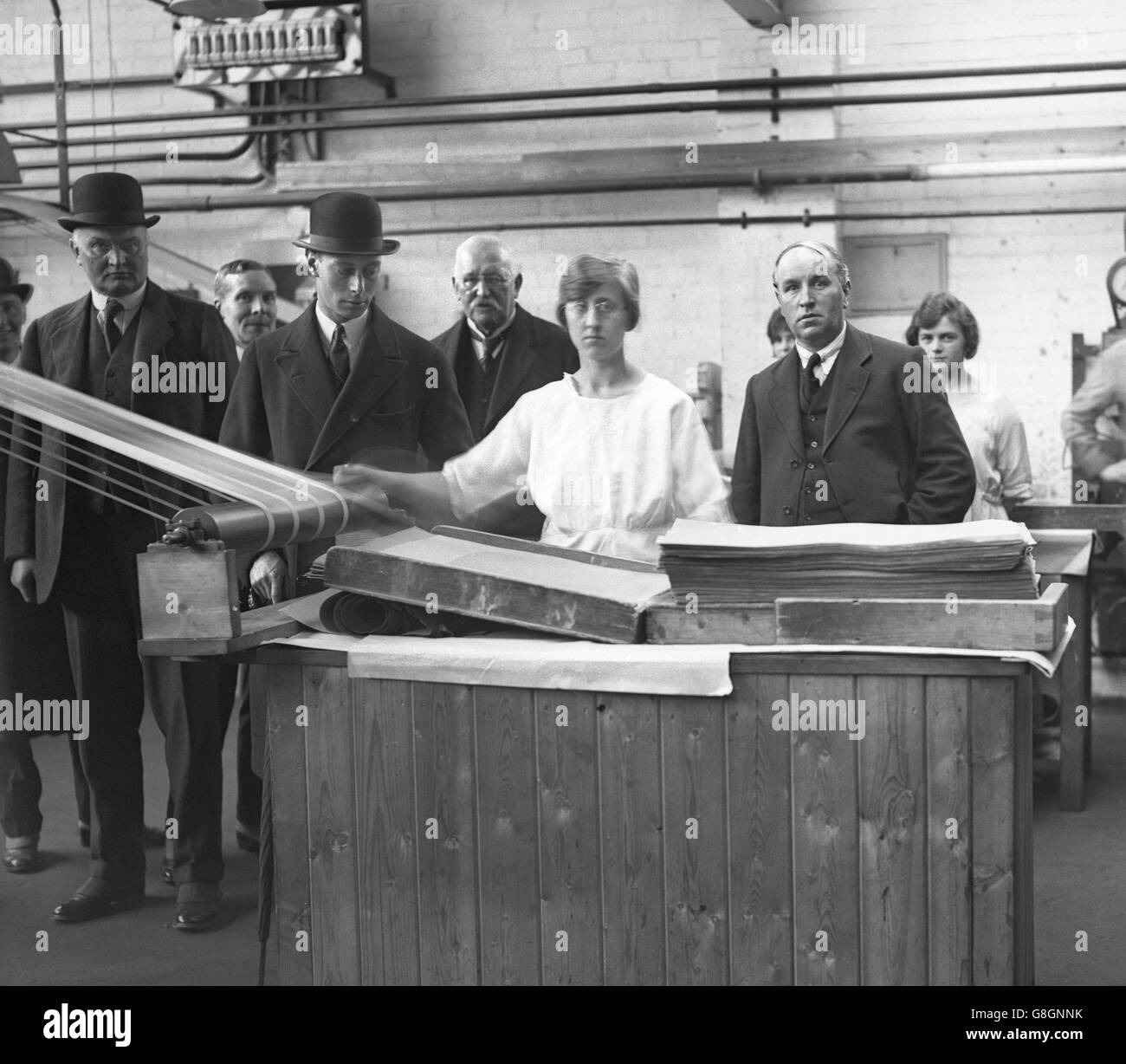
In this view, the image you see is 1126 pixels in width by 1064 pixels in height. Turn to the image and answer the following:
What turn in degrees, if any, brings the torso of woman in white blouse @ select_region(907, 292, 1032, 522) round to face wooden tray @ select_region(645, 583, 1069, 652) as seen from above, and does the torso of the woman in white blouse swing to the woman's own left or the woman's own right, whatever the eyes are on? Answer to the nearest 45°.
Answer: approximately 45° to the woman's own left

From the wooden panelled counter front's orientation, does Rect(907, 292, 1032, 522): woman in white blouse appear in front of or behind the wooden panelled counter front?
behind

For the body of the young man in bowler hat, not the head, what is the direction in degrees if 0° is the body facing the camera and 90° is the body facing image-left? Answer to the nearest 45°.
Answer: approximately 0°

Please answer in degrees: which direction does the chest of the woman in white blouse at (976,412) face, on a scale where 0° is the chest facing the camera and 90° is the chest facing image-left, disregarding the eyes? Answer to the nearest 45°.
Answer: approximately 45°

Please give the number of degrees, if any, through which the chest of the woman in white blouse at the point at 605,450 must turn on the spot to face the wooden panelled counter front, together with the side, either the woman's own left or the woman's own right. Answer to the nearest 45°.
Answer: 0° — they already face it

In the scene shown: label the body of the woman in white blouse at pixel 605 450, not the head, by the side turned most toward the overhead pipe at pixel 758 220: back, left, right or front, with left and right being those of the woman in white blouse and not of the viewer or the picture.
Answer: back

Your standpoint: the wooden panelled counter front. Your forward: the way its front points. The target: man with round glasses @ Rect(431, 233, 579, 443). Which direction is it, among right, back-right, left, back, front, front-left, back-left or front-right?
back

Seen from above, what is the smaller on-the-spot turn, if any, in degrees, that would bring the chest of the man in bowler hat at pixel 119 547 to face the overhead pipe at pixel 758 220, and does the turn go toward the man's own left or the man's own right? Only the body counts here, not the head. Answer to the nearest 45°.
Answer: approximately 135° to the man's own left
